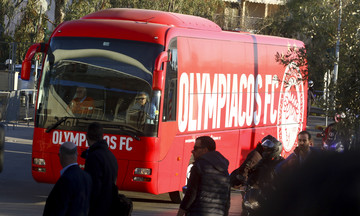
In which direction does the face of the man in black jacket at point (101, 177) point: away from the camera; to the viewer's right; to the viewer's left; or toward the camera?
away from the camera

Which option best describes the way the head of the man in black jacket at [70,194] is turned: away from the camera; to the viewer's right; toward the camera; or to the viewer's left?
away from the camera

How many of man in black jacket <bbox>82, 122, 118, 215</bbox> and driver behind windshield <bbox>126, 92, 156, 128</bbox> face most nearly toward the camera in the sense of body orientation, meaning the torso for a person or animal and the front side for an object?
1

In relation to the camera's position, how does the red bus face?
facing the viewer and to the left of the viewer

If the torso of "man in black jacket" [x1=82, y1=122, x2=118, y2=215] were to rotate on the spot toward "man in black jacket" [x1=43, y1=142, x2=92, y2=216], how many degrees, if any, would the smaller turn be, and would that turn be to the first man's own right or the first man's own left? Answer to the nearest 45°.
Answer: approximately 135° to the first man's own left

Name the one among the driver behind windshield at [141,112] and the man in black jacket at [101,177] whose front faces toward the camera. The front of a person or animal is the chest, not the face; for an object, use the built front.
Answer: the driver behind windshield

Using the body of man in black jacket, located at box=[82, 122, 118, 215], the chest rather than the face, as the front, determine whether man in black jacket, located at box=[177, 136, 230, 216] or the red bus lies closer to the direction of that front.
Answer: the red bus

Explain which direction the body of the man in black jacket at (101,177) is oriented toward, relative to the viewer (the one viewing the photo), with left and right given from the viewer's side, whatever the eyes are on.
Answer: facing away from the viewer and to the left of the viewer

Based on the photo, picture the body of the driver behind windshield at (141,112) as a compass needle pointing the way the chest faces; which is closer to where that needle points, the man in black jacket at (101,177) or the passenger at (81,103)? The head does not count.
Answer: the man in black jacket

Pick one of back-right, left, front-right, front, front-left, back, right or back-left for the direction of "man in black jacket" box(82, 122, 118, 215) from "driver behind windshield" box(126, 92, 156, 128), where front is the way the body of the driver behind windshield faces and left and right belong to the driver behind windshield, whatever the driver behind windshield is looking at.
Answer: front

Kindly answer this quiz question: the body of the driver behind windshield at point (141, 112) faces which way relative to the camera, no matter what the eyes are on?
toward the camera

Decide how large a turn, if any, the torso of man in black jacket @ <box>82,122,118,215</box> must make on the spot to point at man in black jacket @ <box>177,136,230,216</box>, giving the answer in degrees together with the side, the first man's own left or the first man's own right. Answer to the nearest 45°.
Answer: approximately 135° to the first man's own right
